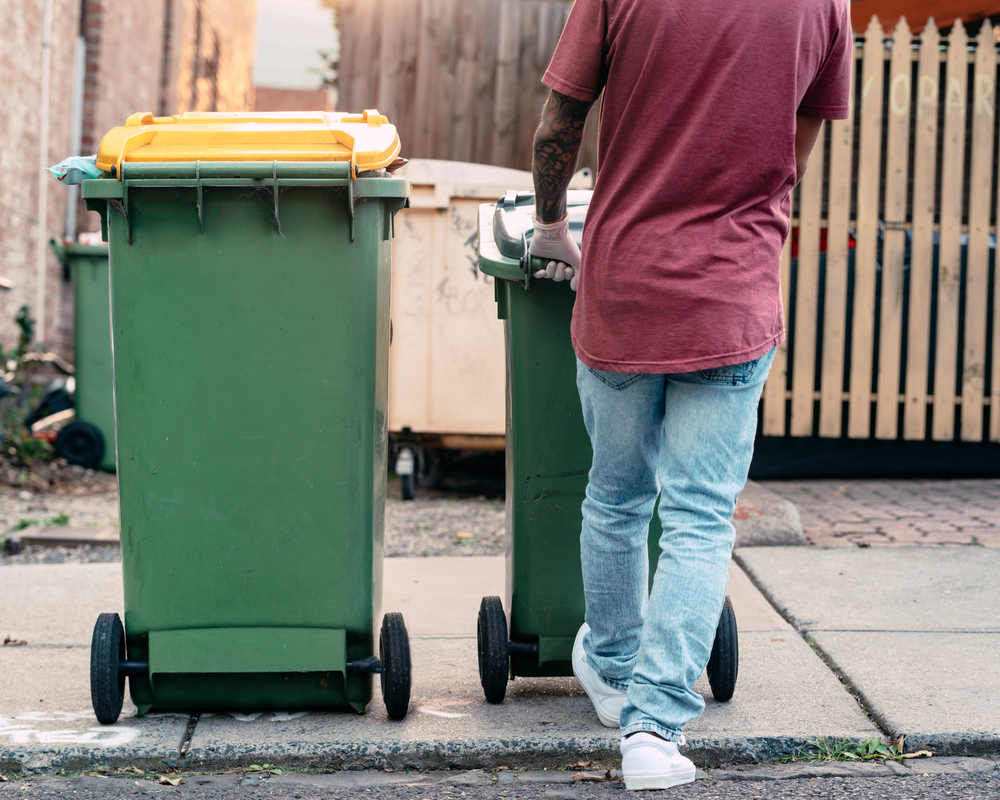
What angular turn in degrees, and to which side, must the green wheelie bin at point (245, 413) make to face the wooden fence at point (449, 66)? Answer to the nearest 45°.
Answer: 0° — it already faces it

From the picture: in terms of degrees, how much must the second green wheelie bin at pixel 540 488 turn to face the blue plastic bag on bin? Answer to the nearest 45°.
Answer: approximately 90° to its left

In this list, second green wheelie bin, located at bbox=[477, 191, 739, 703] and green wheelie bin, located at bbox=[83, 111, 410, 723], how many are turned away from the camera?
2

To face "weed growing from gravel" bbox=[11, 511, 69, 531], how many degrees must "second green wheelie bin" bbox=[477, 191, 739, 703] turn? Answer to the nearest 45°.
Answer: approximately 45° to its left

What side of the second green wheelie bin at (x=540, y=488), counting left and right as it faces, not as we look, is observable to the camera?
back

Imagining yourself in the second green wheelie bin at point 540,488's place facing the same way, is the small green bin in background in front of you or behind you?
in front

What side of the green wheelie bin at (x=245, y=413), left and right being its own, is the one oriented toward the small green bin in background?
front

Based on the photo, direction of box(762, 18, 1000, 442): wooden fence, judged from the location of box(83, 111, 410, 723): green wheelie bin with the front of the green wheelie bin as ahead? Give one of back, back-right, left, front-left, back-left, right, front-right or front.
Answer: front-right

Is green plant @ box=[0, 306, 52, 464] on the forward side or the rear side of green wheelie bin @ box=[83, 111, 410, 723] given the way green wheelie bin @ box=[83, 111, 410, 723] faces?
on the forward side

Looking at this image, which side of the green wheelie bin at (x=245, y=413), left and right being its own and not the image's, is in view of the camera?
back
